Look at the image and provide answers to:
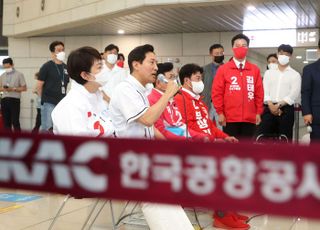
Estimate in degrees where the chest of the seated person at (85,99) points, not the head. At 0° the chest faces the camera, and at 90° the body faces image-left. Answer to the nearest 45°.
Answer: approximately 270°

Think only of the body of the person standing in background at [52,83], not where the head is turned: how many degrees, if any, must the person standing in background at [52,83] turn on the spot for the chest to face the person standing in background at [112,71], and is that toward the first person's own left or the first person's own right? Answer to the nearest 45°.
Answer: approximately 45° to the first person's own left

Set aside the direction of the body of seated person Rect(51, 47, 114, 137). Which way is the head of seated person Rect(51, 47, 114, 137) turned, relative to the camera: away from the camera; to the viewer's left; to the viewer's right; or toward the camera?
to the viewer's right

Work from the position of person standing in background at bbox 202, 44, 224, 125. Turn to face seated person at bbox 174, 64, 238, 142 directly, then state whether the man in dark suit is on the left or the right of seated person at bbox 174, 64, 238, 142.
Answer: left

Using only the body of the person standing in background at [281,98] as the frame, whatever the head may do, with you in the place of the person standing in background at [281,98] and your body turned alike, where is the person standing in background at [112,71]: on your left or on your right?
on your right

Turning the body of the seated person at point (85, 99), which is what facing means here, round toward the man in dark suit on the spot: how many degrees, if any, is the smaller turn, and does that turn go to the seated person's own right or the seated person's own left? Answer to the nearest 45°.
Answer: approximately 45° to the seated person's own left

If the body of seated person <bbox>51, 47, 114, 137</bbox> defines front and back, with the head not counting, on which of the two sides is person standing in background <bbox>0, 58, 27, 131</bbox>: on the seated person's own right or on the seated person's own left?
on the seated person's own left
